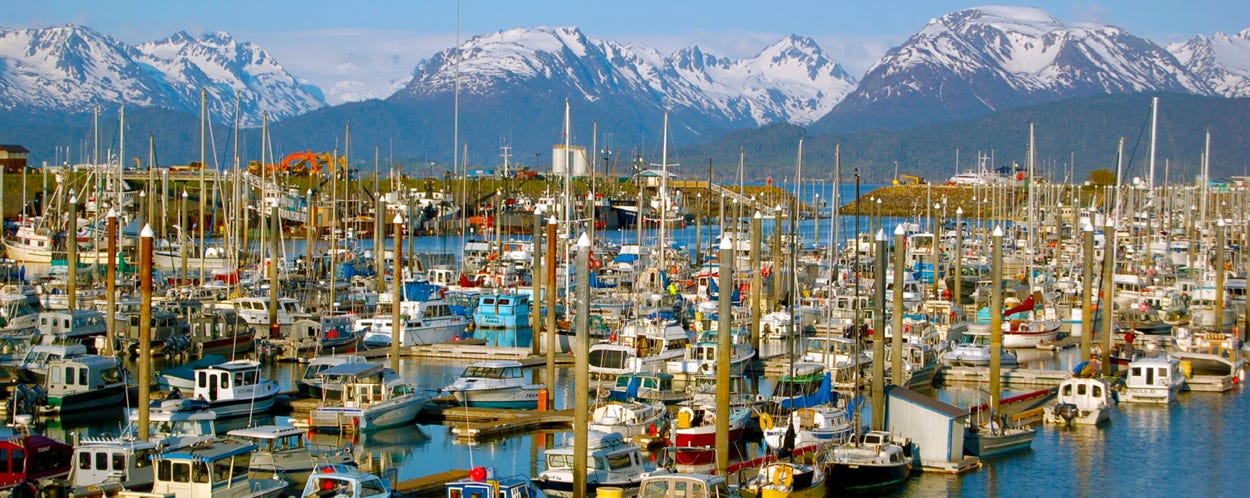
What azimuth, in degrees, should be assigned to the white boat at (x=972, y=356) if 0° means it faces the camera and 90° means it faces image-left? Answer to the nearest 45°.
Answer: approximately 45°

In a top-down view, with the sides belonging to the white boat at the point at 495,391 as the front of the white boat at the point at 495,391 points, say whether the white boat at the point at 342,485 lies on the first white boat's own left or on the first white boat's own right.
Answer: on the first white boat's own left

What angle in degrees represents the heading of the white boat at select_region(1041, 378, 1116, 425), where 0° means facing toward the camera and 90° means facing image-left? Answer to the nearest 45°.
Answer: approximately 225°

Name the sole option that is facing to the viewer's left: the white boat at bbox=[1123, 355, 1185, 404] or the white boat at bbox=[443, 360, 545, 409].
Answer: the white boat at bbox=[443, 360, 545, 409]

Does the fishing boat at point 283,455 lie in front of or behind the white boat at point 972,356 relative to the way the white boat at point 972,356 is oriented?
in front

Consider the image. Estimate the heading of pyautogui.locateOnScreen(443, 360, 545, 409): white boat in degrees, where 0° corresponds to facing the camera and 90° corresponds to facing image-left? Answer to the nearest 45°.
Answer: approximately 90°

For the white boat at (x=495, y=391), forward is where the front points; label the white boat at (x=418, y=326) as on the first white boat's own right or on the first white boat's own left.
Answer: on the first white boat's own right
